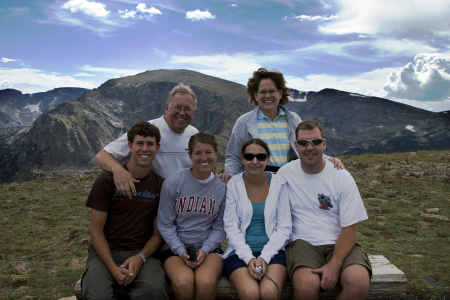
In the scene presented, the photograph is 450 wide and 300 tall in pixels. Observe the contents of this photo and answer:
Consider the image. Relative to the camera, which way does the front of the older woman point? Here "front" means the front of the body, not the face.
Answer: toward the camera

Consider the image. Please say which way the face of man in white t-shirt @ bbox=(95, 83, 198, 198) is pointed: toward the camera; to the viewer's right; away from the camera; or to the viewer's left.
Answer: toward the camera

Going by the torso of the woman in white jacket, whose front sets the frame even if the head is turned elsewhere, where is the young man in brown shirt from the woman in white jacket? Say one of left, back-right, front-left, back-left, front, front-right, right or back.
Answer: right

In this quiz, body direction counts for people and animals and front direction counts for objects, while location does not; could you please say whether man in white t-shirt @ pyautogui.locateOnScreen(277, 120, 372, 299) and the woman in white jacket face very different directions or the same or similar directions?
same or similar directions

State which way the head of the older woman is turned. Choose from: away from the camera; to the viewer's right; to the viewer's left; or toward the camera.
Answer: toward the camera

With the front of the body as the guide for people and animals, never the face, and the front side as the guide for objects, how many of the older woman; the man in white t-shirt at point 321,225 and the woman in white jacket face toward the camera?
3

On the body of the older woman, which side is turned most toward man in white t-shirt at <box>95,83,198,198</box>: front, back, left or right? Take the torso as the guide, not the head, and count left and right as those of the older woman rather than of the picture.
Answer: right

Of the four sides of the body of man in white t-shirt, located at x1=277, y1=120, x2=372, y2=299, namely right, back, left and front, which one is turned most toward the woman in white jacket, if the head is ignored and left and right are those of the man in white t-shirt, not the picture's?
right

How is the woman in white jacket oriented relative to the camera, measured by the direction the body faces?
toward the camera

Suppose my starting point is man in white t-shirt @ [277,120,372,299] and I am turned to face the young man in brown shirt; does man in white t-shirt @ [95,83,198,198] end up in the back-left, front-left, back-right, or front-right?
front-right

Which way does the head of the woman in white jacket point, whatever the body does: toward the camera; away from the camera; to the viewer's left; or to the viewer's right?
toward the camera

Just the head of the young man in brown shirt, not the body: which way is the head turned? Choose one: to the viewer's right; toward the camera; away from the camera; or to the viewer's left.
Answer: toward the camera

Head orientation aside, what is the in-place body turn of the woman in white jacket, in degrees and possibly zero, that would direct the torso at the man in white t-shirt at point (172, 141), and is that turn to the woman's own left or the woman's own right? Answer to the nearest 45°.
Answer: approximately 135° to the woman's own right

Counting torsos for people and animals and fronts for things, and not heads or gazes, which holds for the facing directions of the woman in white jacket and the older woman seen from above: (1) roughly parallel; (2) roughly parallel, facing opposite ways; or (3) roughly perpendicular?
roughly parallel

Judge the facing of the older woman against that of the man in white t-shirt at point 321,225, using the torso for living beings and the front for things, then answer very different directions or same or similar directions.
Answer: same or similar directions

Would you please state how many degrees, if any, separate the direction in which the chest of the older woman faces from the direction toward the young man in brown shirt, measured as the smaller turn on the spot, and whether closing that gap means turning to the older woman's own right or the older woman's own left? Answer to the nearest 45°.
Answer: approximately 45° to the older woman's own right
